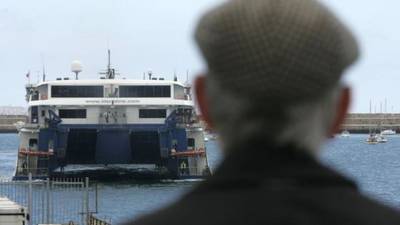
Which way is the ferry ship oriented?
away from the camera
